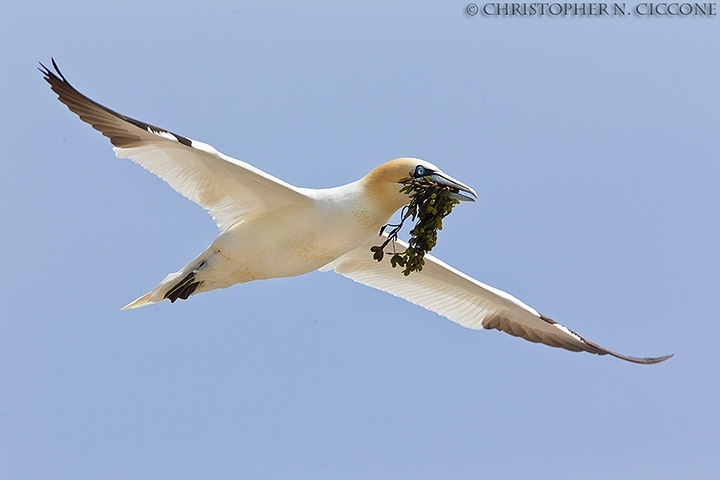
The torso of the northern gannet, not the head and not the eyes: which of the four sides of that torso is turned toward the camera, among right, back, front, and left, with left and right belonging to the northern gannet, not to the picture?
right
